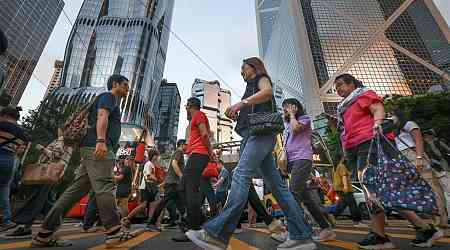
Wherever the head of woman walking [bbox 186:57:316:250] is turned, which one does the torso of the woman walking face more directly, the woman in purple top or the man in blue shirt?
the man in blue shirt

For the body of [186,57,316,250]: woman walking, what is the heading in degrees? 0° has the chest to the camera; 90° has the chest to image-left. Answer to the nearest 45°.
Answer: approximately 90°

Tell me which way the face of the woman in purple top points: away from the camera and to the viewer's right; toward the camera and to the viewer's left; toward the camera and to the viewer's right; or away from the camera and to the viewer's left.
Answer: toward the camera and to the viewer's left

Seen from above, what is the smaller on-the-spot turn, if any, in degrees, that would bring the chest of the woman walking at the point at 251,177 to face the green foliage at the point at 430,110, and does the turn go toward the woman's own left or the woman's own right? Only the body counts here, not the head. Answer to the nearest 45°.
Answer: approximately 135° to the woman's own right

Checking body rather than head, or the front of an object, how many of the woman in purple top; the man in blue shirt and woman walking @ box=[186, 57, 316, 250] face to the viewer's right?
1

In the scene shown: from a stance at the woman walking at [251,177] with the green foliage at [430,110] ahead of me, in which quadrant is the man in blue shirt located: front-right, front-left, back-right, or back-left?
back-left
